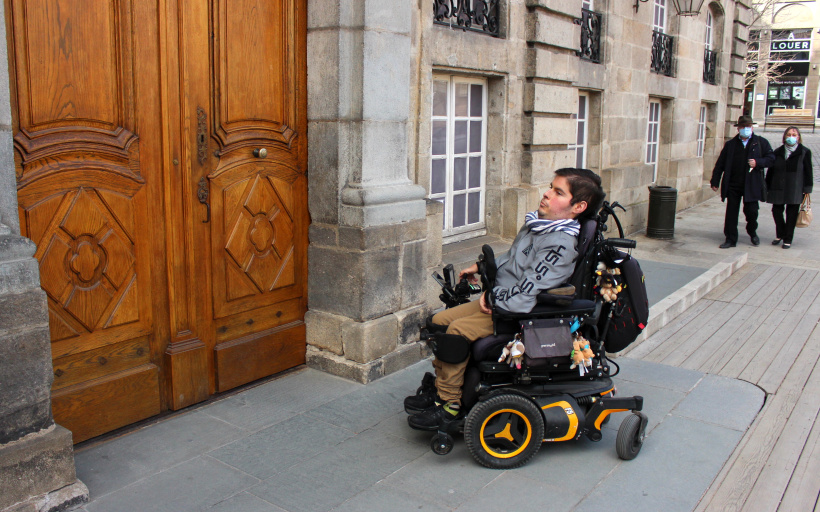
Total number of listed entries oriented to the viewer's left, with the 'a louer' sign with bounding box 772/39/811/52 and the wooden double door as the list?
0

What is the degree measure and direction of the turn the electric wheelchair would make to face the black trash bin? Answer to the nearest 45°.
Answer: approximately 90° to its right

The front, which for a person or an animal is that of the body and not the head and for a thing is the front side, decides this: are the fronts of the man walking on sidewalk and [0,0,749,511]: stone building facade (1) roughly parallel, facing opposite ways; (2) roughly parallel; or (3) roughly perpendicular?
roughly perpendicular

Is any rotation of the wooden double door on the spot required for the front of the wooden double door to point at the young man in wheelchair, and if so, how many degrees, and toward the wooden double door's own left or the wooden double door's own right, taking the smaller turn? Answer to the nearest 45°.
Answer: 0° — it already faces them

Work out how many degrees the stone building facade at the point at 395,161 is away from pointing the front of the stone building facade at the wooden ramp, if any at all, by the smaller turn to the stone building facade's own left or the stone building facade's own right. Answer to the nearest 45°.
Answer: approximately 45° to the stone building facade's own left

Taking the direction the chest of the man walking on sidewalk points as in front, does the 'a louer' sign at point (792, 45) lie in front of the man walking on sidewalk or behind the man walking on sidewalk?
behind

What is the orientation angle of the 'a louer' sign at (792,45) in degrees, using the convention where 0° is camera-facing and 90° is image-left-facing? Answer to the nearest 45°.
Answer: approximately 0°

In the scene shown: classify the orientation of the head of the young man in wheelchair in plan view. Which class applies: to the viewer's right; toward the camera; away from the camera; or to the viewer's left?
to the viewer's left

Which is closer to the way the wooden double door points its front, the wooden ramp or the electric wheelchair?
the electric wheelchair

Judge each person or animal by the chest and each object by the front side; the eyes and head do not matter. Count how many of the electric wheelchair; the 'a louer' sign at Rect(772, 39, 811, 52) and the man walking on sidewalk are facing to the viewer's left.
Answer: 1

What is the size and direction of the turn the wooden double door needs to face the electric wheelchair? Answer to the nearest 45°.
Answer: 0° — it already faces it

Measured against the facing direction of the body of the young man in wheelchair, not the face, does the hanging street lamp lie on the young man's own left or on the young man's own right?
on the young man's own right

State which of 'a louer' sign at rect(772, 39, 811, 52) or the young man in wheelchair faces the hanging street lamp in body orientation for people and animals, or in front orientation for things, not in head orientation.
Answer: the 'a louer' sign

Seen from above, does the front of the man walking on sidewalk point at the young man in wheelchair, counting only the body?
yes
